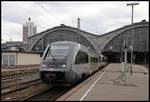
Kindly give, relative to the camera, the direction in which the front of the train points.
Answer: facing the viewer and to the left of the viewer

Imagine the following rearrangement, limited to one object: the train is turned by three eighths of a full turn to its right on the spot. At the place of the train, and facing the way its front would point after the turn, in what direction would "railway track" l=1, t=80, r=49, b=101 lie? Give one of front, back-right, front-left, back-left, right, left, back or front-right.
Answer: left
